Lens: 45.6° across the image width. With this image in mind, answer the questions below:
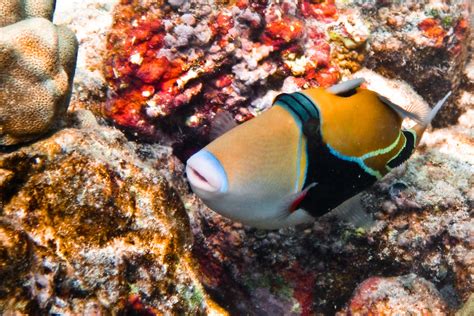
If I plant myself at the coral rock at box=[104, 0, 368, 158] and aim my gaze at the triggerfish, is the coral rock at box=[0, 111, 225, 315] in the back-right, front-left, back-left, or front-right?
front-right

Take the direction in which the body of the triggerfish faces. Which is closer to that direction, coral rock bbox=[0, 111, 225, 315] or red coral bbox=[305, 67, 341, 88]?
the coral rock

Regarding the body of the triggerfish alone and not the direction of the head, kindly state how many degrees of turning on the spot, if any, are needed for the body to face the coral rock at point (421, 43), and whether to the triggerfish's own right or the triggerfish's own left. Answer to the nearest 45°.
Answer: approximately 135° to the triggerfish's own right

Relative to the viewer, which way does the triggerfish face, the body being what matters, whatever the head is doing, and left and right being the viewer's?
facing the viewer and to the left of the viewer

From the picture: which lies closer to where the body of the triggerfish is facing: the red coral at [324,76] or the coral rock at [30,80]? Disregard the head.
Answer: the coral rock

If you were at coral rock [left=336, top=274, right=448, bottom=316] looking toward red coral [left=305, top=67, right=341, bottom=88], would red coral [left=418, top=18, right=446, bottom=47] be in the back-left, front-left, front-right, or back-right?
front-right

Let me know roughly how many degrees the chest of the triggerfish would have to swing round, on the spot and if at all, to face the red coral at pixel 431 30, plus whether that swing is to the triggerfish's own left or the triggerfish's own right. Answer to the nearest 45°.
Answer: approximately 135° to the triggerfish's own right

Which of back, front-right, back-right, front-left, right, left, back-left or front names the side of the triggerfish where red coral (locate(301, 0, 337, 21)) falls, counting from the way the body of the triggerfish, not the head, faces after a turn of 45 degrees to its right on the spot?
right

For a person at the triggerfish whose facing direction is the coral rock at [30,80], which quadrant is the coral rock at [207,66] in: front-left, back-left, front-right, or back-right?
front-right

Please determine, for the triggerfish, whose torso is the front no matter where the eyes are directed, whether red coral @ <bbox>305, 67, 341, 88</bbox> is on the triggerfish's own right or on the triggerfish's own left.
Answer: on the triggerfish's own right
